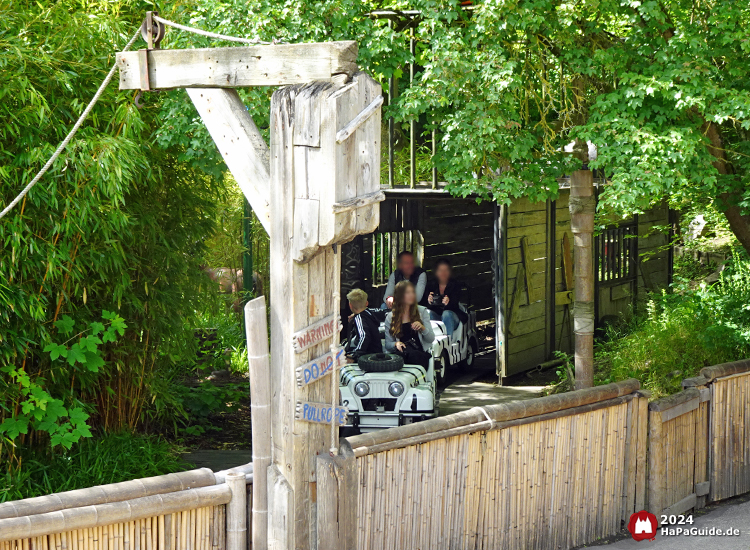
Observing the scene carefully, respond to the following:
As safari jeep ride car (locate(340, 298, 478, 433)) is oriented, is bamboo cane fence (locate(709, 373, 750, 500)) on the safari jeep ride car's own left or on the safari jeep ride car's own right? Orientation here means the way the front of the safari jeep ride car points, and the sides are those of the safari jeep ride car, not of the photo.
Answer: on the safari jeep ride car's own left

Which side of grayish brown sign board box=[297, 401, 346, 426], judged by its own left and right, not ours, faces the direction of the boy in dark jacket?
back

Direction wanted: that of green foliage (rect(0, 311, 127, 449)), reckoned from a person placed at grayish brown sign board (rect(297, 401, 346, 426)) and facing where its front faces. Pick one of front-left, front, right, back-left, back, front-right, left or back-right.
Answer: back-right

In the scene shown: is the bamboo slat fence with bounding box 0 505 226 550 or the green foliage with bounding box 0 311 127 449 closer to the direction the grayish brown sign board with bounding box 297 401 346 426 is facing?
the bamboo slat fence

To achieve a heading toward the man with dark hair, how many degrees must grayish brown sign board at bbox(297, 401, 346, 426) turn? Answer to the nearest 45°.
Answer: approximately 180°

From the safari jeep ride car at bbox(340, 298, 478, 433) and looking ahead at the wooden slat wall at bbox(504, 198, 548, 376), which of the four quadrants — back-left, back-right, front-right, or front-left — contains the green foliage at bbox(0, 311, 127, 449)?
back-left

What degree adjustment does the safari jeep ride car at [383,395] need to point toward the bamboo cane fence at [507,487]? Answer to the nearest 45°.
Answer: approximately 45° to its left

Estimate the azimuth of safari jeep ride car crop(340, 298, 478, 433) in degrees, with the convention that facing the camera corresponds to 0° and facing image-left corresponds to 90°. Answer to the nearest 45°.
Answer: approximately 45°

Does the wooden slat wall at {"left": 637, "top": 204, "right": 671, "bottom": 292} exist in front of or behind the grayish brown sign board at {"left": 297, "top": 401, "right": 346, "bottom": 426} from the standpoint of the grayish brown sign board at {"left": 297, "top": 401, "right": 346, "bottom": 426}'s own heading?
behind

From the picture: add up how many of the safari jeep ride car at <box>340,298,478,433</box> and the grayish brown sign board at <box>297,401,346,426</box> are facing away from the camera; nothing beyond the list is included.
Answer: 0
